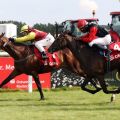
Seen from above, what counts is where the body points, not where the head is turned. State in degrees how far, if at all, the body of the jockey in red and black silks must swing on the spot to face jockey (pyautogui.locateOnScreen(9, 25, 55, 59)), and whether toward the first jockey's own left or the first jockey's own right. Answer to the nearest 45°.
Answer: approximately 45° to the first jockey's own right

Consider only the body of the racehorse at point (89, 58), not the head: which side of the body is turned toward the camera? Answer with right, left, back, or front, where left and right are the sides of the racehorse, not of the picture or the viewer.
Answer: left

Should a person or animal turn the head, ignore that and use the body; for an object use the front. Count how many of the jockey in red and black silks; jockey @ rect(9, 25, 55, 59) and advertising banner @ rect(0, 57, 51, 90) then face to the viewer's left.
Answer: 2

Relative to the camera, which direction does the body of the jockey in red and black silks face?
to the viewer's left

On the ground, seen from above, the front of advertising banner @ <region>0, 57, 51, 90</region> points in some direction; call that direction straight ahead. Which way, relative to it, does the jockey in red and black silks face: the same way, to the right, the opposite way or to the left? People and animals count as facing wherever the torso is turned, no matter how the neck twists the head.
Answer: to the right

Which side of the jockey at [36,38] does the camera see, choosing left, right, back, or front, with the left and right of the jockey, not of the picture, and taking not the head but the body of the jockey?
left
